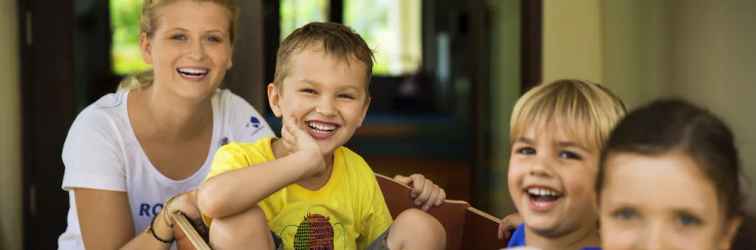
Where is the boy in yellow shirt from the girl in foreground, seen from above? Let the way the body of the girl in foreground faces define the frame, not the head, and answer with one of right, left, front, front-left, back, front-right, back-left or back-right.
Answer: back-right

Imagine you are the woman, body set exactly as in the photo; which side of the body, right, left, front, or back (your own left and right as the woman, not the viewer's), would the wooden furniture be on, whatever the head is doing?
front

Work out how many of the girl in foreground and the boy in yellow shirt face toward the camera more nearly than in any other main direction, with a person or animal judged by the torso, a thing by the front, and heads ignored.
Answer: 2

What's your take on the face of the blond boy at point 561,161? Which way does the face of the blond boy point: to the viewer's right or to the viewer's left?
to the viewer's left

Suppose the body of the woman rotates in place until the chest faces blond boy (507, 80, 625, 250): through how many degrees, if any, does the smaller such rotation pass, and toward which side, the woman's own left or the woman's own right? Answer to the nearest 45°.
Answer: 0° — they already face them

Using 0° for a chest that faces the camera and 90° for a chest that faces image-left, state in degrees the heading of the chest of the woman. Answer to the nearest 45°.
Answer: approximately 315°

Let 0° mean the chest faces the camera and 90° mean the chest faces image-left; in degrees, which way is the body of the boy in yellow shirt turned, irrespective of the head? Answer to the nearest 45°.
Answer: approximately 0°
